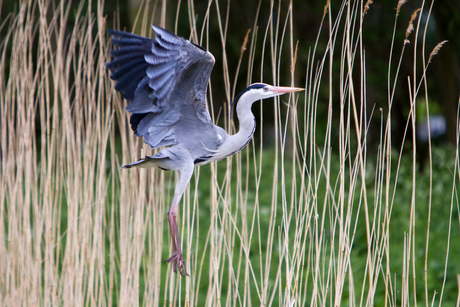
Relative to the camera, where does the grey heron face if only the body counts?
to the viewer's right
